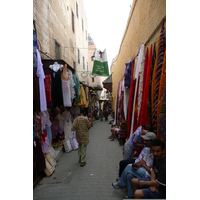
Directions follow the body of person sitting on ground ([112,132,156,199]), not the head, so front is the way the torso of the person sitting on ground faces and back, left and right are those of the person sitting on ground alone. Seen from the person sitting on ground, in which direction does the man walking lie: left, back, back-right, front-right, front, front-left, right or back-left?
front-right

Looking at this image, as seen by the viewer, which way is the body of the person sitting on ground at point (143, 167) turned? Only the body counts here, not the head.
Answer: to the viewer's left

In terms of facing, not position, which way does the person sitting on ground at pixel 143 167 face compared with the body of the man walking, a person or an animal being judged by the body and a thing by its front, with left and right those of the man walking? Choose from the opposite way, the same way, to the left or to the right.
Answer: to the left
